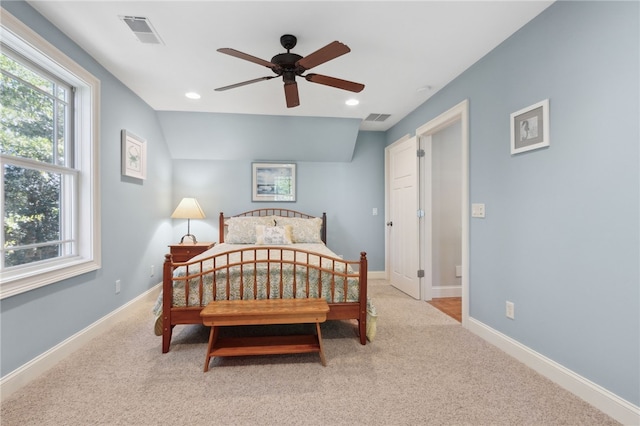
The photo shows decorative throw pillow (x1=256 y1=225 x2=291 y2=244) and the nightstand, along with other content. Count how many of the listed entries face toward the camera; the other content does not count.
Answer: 2

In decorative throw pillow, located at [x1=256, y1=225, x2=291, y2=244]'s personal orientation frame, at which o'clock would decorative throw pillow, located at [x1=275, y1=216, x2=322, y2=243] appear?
decorative throw pillow, located at [x1=275, y1=216, x2=322, y2=243] is roughly at 8 o'clock from decorative throw pillow, located at [x1=256, y1=225, x2=291, y2=244].

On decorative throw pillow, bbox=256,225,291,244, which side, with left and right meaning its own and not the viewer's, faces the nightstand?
right

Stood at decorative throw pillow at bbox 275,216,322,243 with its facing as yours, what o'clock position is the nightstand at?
The nightstand is roughly at 3 o'clock from the decorative throw pillow.

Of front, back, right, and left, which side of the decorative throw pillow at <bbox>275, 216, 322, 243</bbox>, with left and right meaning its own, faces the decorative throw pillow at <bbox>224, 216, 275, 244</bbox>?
right

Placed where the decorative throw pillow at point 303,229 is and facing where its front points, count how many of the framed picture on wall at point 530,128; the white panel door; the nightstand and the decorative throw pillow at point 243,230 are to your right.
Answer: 2

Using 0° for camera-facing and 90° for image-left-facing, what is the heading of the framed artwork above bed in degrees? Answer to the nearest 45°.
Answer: approximately 0°

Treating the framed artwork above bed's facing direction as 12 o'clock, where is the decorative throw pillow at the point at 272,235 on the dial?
The decorative throw pillow is roughly at 12 o'clock from the framed artwork above bed.

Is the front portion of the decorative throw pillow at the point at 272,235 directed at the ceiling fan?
yes
